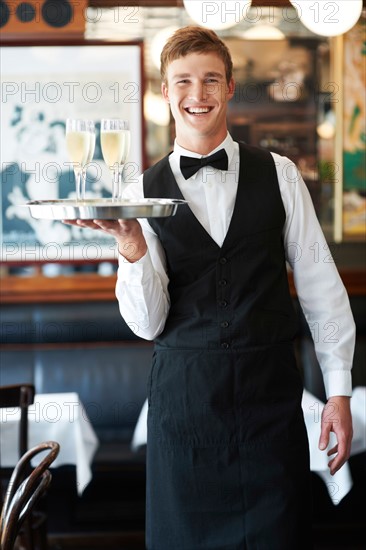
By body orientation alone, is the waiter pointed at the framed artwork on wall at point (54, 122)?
no

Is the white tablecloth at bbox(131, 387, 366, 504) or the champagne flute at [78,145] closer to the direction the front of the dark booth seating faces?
the champagne flute

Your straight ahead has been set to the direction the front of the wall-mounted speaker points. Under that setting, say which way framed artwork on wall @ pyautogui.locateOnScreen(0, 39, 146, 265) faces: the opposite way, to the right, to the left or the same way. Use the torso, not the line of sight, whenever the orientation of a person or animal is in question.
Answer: the same way

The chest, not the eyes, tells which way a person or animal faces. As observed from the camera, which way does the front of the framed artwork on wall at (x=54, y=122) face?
facing the viewer

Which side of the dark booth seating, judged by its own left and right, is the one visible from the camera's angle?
front

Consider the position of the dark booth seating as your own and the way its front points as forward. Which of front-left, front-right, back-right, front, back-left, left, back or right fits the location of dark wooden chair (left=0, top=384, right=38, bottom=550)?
front

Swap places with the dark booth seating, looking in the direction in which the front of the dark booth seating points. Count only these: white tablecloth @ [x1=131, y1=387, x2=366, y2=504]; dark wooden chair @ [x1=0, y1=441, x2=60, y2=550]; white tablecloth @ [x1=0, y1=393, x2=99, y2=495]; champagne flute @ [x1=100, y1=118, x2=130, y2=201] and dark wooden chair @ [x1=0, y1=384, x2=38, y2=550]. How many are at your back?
0

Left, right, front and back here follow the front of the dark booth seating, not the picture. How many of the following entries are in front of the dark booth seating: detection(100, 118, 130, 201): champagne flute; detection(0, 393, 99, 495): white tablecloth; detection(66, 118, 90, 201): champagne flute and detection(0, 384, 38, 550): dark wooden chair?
4

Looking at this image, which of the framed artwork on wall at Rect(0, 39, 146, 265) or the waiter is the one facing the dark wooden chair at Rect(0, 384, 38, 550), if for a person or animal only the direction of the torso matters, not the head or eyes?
the framed artwork on wall

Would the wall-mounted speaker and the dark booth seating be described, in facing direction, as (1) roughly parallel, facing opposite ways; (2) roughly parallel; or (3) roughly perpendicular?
roughly parallel

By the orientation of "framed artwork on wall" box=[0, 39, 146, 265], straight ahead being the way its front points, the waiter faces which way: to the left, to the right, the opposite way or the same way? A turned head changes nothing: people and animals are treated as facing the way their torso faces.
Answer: the same way

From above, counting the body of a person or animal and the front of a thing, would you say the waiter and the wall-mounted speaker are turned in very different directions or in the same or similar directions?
same or similar directions

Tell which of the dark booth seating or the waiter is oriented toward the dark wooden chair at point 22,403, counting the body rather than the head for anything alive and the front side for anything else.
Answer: the dark booth seating

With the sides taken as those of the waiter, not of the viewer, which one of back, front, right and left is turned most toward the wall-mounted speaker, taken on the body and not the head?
back

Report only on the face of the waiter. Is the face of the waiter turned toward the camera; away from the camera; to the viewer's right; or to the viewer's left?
toward the camera

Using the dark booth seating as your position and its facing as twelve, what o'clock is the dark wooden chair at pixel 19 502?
The dark wooden chair is roughly at 12 o'clock from the dark booth seating.

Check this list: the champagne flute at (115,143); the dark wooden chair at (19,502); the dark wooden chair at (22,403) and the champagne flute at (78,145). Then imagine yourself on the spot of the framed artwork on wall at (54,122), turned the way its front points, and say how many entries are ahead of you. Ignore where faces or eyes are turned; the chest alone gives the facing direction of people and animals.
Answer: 4

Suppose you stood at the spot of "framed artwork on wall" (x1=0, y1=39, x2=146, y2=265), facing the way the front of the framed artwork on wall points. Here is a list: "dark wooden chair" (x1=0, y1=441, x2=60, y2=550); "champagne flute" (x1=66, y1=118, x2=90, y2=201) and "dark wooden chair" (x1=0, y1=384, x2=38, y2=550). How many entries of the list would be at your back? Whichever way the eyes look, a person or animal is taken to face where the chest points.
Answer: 0

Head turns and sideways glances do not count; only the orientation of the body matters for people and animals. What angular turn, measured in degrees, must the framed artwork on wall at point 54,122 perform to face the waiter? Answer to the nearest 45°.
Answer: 0° — it already faces them

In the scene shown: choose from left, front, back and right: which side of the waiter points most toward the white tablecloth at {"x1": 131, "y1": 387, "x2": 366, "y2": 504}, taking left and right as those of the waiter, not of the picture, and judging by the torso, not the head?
back

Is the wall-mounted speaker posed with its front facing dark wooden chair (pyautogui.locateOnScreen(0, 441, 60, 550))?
yes

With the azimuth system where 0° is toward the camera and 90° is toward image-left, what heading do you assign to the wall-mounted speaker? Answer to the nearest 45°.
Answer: approximately 0°
